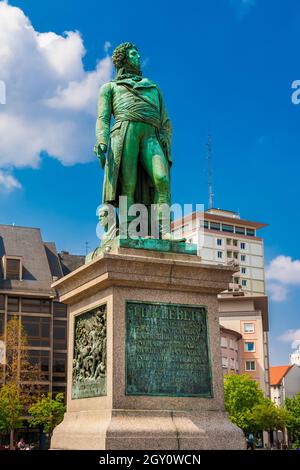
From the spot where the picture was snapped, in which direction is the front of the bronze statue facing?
facing the viewer and to the right of the viewer

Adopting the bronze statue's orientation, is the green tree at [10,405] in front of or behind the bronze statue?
behind
